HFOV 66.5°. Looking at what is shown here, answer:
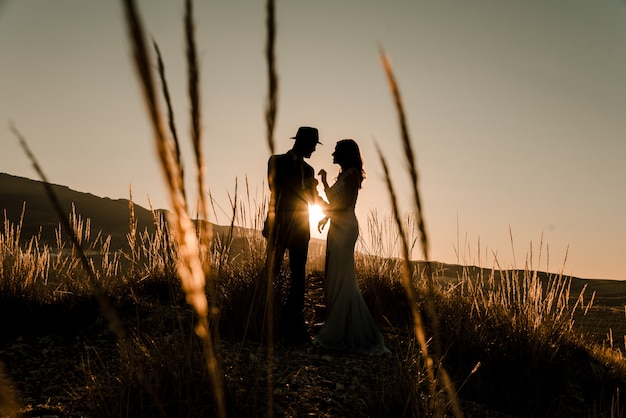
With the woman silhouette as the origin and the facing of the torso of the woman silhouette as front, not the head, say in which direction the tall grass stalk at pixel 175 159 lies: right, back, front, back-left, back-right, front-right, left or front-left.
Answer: left

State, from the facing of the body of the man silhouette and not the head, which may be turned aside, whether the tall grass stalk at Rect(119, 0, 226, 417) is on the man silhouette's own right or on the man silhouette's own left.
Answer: on the man silhouette's own right

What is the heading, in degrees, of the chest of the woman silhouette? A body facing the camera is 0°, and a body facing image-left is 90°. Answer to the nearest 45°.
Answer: approximately 90°

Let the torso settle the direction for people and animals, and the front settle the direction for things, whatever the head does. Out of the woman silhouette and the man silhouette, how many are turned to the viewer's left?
1

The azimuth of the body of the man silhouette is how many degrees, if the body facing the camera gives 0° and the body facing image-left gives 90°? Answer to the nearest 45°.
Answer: approximately 315°

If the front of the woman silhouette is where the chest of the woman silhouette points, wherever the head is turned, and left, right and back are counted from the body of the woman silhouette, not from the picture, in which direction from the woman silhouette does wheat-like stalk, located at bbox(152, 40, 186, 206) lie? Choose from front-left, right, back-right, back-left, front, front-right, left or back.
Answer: left

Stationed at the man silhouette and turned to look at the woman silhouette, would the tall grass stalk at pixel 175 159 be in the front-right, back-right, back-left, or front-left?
back-right

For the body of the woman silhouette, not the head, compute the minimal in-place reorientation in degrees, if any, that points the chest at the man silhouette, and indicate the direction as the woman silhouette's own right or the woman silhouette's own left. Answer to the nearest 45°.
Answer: approximately 45° to the woman silhouette's own left
